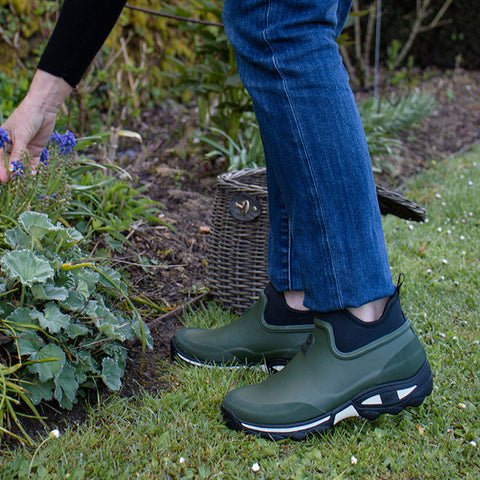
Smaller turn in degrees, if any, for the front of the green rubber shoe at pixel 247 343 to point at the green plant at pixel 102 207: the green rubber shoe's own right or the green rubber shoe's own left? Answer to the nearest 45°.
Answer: approximately 45° to the green rubber shoe's own right

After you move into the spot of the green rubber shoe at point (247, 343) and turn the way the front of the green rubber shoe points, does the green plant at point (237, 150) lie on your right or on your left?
on your right

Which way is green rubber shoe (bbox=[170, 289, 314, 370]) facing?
to the viewer's left

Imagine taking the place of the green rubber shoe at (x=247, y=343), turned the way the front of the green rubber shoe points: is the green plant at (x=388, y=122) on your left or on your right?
on your right

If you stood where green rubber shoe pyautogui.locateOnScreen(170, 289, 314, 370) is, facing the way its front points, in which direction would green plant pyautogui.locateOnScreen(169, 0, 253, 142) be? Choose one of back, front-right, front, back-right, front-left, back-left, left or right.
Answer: right
